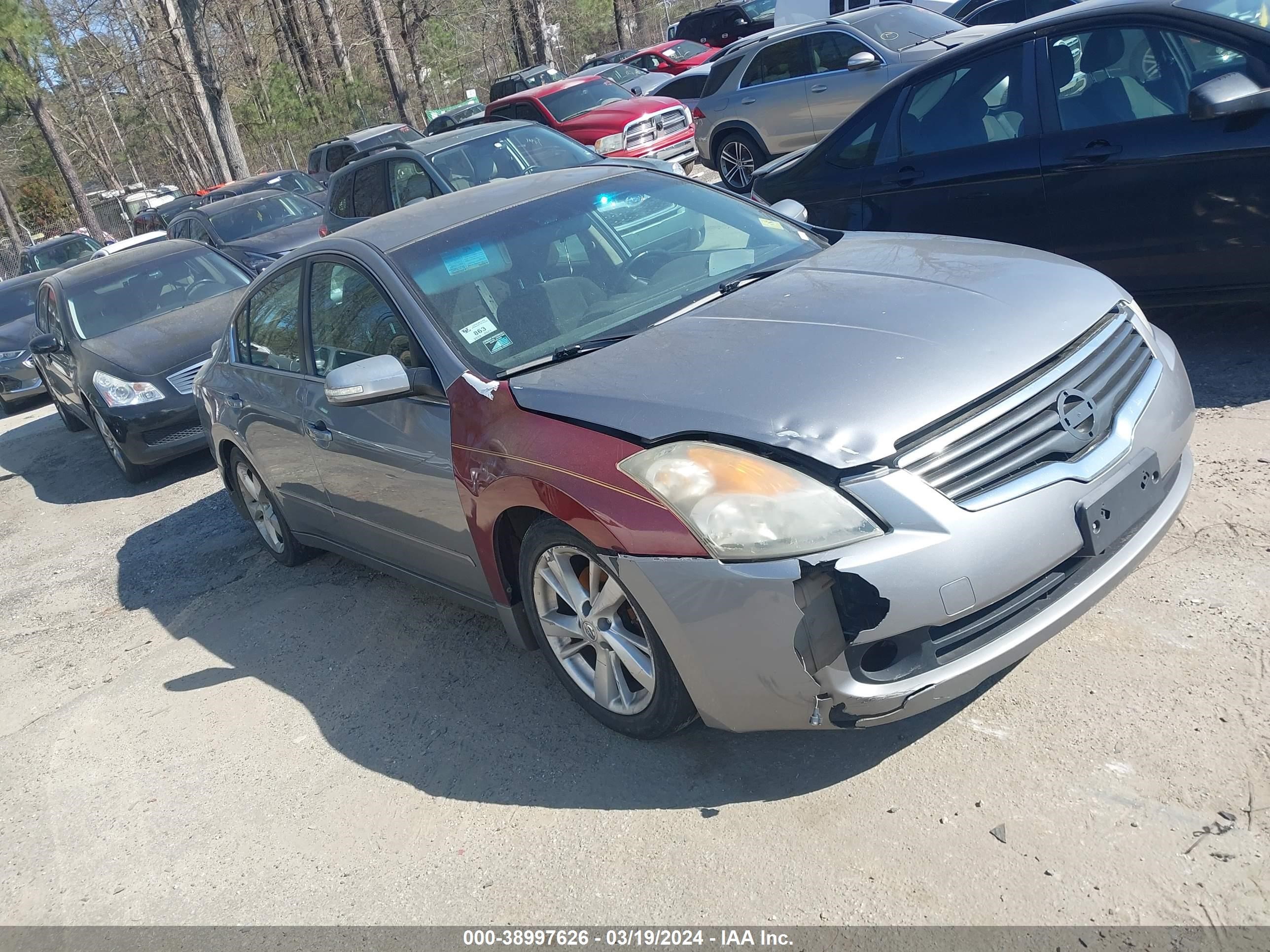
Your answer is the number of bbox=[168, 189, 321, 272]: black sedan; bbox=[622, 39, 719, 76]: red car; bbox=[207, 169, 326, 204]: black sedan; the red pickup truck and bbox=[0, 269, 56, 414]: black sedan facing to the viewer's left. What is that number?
0

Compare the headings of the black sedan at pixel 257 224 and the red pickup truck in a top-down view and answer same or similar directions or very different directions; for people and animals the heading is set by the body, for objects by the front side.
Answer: same or similar directions

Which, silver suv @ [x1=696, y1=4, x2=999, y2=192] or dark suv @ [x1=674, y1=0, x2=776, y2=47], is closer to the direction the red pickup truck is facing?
the silver suv

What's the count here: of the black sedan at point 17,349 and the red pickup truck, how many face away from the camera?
0

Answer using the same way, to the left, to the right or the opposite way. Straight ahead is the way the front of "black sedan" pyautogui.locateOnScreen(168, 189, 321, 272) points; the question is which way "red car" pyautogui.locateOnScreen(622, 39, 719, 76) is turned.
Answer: the same way

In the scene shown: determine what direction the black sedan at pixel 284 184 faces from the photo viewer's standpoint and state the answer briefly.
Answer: facing the viewer and to the right of the viewer

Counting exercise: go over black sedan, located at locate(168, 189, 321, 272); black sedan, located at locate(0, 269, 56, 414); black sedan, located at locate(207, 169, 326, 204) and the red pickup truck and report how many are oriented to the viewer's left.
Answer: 0

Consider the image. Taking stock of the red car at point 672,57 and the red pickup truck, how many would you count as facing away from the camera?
0

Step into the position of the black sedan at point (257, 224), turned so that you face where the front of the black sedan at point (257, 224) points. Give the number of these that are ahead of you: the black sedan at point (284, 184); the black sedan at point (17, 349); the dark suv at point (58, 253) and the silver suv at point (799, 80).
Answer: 1

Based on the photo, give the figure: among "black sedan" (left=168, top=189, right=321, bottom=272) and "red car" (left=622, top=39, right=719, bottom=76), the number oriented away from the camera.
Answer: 0

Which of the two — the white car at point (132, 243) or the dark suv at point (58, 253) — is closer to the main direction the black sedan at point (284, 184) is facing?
the white car

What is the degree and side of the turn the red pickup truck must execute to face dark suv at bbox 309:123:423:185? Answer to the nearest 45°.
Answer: approximately 180°
